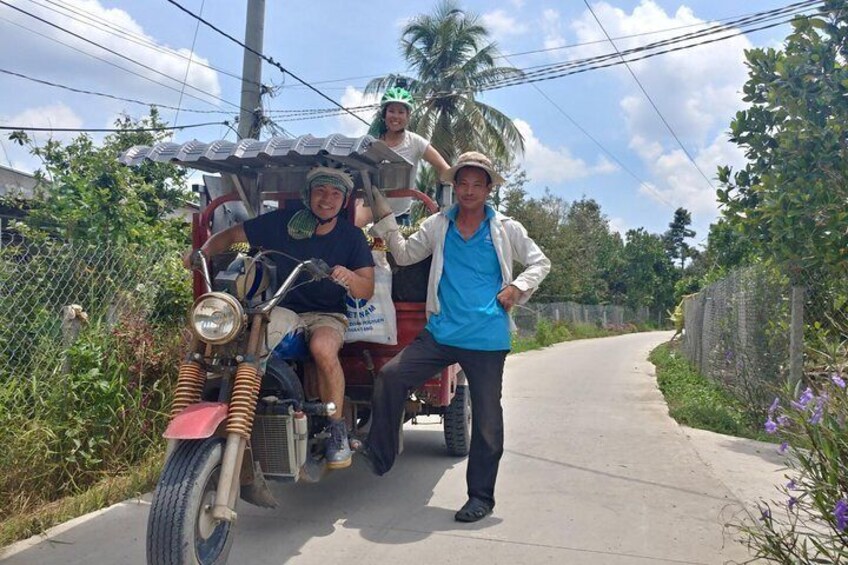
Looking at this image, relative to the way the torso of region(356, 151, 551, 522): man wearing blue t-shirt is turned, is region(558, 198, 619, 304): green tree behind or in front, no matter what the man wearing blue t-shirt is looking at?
behind

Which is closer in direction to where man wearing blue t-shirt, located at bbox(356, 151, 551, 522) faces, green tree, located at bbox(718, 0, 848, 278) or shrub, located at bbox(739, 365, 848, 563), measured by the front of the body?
the shrub

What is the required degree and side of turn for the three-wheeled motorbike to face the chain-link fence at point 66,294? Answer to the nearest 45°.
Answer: approximately 90° to its right

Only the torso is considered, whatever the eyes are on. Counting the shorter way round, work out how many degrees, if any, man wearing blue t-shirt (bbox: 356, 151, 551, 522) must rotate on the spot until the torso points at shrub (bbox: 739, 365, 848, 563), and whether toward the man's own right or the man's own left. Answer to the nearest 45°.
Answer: approximately 45° to the man's own left

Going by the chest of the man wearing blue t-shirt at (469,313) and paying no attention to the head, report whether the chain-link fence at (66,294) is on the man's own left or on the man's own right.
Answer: on the man's own right

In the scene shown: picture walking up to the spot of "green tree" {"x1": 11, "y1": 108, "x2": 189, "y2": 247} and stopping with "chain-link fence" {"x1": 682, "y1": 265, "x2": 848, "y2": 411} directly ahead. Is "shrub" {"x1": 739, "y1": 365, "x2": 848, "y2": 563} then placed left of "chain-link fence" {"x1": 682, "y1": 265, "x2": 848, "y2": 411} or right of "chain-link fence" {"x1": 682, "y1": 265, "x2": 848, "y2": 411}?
right

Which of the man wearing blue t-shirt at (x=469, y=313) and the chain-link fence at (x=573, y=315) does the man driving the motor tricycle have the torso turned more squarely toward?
the man wearing blue t-shirt

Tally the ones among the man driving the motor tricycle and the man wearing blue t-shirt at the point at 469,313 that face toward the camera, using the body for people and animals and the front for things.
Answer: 2
